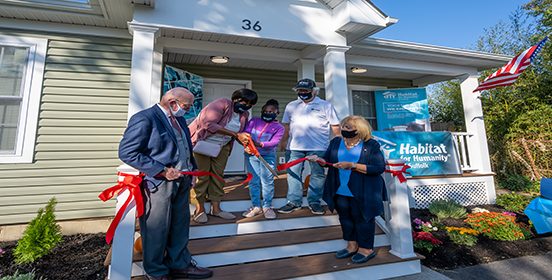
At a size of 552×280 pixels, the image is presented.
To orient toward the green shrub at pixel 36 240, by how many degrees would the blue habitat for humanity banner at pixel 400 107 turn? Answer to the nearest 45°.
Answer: approximately 45° to its right

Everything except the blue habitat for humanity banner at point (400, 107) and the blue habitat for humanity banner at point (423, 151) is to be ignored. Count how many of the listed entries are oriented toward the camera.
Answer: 2

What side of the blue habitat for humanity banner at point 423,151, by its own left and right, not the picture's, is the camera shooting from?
front

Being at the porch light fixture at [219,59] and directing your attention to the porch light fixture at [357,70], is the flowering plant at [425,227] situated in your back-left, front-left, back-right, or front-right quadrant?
front-right

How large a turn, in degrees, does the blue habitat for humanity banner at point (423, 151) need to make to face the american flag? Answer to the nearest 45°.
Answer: approximately 90° to its left

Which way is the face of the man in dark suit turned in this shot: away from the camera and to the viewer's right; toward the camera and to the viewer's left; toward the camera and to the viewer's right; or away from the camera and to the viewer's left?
toward the camera and to the viewer's right

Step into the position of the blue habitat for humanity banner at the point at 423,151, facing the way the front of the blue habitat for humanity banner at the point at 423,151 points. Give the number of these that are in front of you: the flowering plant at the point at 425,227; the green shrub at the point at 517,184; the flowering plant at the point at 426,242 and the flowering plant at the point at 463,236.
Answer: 3

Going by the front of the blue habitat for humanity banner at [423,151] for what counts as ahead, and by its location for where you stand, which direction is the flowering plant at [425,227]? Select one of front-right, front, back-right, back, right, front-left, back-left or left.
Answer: front

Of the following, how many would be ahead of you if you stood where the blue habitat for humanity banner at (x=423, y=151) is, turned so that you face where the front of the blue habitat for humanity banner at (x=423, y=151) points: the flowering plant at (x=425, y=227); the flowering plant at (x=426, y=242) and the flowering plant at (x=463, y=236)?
3

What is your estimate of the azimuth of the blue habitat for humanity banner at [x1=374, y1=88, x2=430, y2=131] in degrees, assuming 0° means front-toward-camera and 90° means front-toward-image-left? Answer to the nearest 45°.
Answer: approximately 0°
